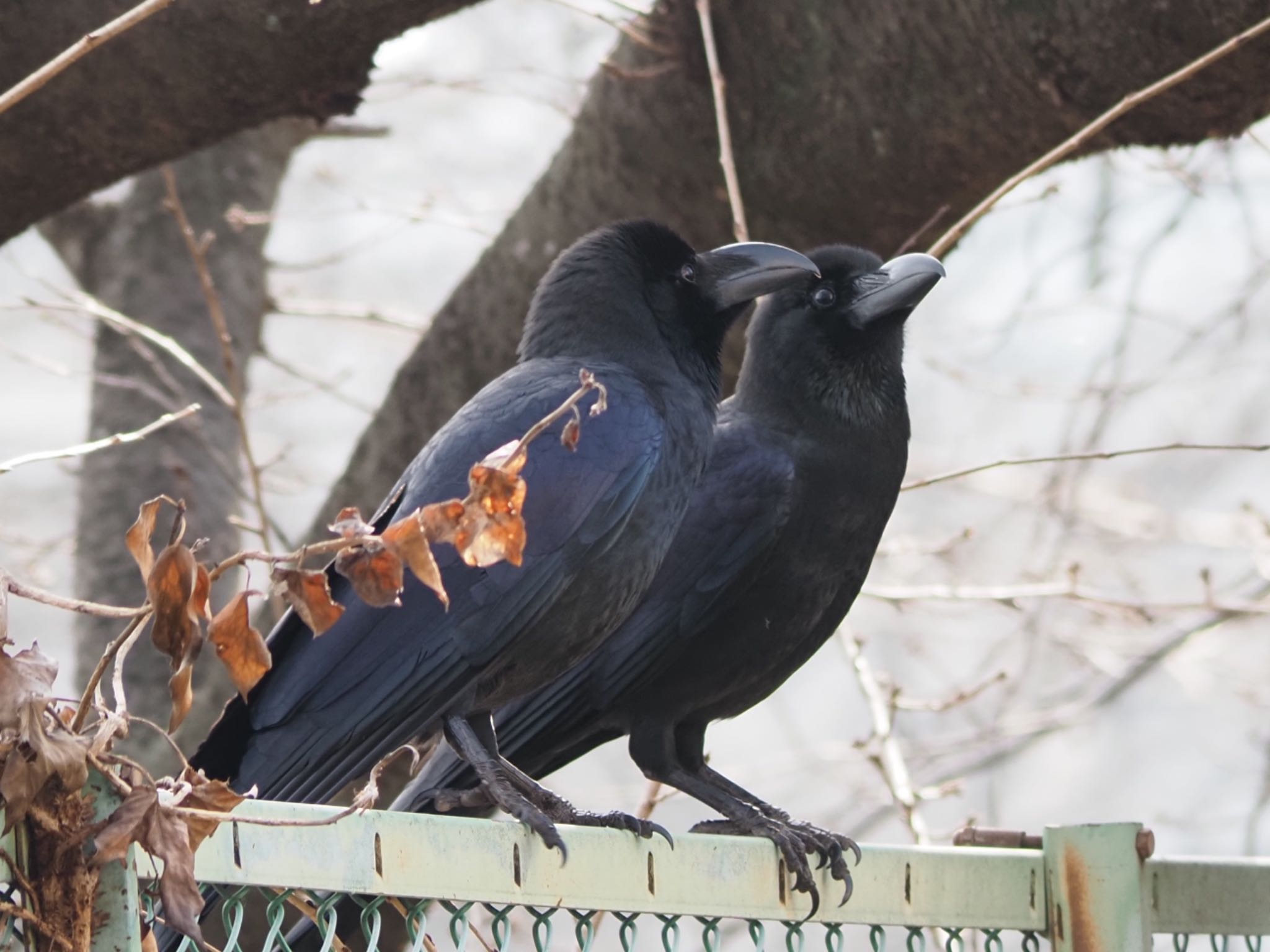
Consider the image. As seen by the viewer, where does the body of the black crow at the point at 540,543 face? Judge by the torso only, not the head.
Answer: to the viewer's right

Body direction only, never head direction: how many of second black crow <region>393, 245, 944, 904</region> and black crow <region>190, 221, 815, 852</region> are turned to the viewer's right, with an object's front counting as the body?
2

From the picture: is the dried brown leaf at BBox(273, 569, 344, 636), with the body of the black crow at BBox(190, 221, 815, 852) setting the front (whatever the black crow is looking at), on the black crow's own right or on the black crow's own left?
on the black crow's own right

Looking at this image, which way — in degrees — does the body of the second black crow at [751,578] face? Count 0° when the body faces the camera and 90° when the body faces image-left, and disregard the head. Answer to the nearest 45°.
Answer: approximately 270°
